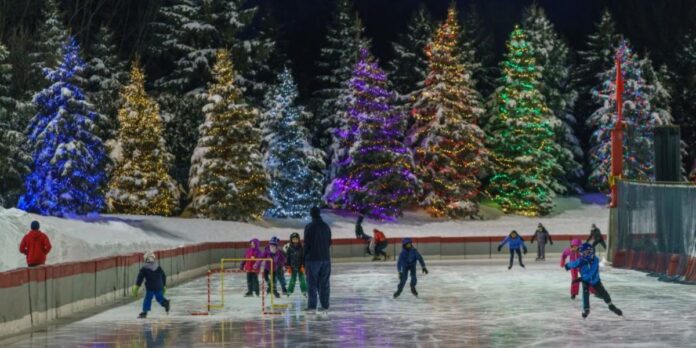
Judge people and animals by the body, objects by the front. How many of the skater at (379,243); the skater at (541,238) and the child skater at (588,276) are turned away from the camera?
0

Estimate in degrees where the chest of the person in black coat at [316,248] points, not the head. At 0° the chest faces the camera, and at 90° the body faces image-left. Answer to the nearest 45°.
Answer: approximately 180°

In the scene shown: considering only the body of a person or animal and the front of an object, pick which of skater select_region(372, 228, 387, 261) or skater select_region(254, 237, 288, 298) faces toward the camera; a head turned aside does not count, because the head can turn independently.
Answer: skater select_region(254, 237, 288, 298)

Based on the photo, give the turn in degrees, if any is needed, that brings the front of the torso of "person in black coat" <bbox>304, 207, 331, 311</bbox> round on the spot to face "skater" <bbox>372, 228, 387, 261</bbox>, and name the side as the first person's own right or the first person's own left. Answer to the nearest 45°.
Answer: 0° — they already face them

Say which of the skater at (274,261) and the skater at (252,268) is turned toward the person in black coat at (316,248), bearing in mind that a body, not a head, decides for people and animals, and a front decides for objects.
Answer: the skater at (274,261)

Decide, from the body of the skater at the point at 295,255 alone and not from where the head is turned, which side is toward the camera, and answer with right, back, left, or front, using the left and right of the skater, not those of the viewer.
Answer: front

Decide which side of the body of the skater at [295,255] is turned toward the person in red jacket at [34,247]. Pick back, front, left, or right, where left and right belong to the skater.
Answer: right

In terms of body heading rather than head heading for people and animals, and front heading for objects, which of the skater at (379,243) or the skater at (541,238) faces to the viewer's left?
the skater at (379,243)

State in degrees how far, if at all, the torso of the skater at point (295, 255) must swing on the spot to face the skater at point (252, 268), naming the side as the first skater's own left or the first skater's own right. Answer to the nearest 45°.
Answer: approximately 135° to the first skater's own right

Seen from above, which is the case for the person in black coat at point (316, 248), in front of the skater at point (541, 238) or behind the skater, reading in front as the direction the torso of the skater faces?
in front

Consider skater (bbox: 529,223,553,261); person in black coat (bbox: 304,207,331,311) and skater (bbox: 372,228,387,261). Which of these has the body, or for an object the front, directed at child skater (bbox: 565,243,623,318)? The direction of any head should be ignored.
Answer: skater (bbox: 529,223,553,261)

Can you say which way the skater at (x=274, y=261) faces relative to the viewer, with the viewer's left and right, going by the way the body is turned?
facing the viewer
